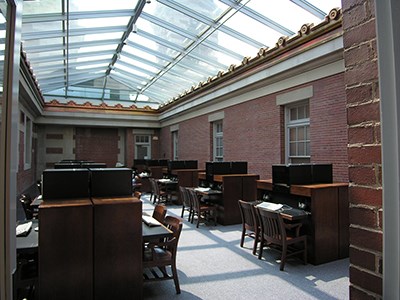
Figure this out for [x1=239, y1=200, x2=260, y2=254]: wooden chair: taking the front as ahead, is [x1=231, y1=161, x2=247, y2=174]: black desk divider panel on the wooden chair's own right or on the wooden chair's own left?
on the wooden chair's own left

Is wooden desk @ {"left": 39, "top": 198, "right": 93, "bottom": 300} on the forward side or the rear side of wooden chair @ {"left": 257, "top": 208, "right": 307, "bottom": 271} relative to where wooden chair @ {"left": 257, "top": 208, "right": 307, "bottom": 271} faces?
on the rear side

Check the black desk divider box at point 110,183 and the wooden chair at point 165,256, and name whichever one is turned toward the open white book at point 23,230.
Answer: the wooden chair

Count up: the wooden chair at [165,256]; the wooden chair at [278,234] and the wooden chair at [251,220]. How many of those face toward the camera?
0

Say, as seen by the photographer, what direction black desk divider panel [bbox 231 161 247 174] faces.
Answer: facing the viewer

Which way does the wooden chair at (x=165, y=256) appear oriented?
to the viewer's left

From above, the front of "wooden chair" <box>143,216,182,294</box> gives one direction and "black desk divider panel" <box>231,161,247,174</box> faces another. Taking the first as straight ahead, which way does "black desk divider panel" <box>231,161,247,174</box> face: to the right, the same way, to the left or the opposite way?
to the left

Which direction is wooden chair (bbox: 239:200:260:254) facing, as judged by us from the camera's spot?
facing away from the viewer and to the right of the viewer

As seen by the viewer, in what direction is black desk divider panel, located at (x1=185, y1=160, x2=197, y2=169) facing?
toward the camera

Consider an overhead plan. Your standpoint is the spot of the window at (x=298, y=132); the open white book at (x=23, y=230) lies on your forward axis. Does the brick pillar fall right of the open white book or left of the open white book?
left

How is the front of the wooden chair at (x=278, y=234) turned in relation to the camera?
facing away from the viewer and to the right of the viewer

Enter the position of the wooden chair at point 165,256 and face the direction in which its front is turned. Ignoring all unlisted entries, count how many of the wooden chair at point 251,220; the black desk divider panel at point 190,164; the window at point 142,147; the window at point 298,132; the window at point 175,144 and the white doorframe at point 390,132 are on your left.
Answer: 1
